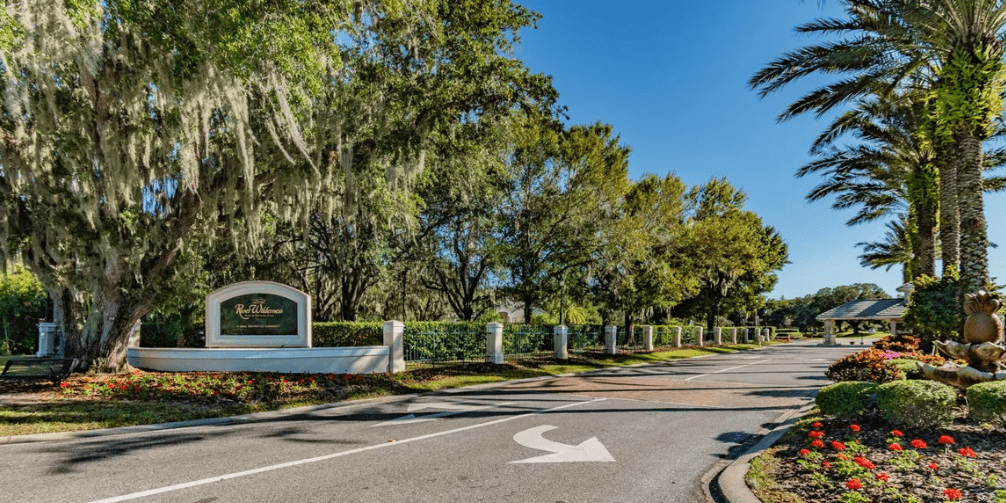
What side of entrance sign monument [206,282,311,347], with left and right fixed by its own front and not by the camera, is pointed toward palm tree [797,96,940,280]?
left

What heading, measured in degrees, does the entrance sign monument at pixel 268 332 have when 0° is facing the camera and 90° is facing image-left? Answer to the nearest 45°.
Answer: approximately 0°

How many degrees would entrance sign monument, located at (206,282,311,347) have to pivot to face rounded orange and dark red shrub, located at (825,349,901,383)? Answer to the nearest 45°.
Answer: approximately 45° to its left

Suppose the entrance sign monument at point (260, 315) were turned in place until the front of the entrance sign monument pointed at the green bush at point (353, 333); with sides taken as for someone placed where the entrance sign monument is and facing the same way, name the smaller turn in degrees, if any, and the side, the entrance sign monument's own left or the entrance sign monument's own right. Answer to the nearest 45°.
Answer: approximately 135° to the entrance sign monument's own left

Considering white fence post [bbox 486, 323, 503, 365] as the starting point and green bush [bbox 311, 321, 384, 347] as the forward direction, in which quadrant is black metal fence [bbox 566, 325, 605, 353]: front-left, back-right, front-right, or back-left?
back-right
